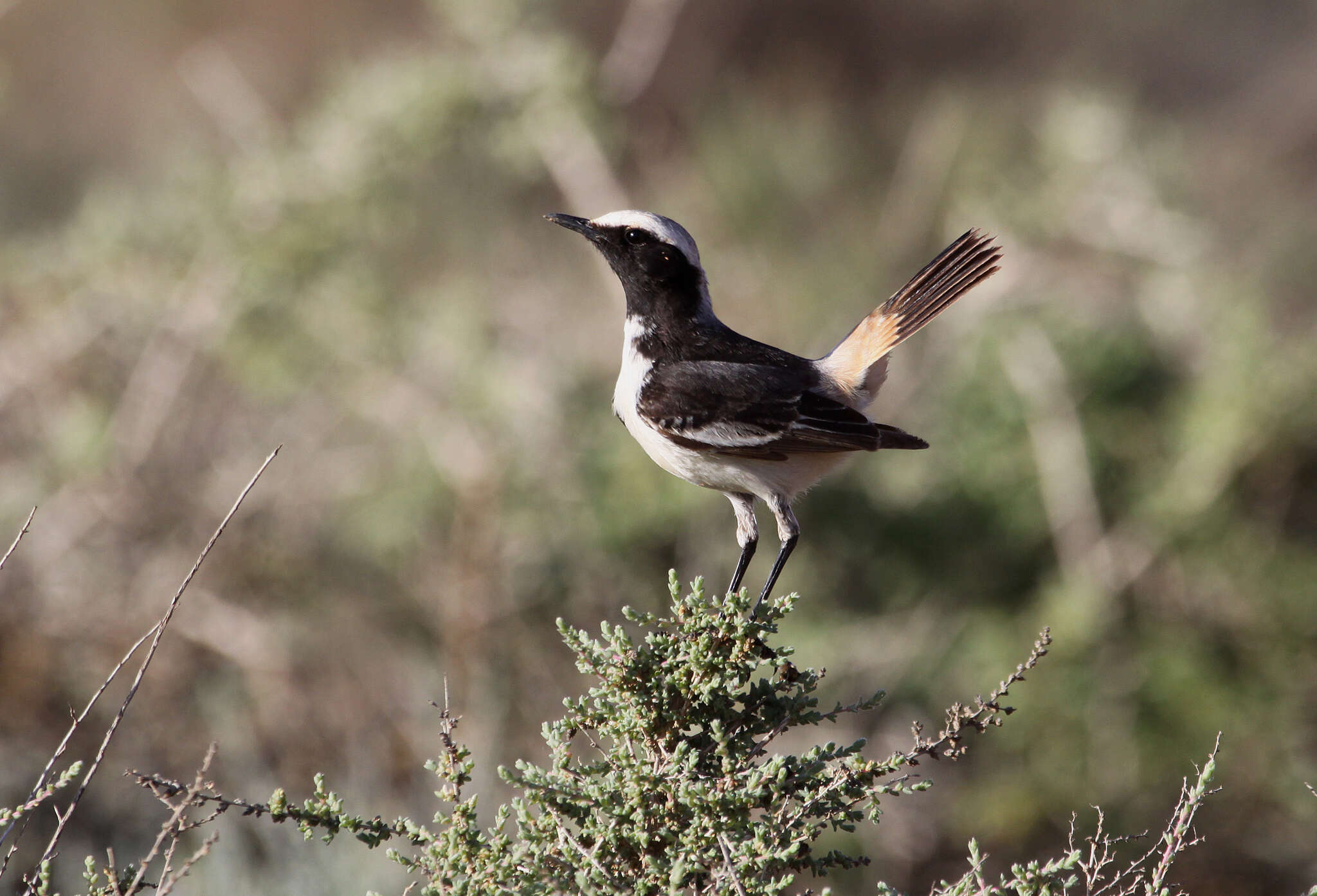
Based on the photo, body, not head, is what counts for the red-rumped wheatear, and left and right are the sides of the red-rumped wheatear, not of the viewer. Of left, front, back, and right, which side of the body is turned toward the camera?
left
